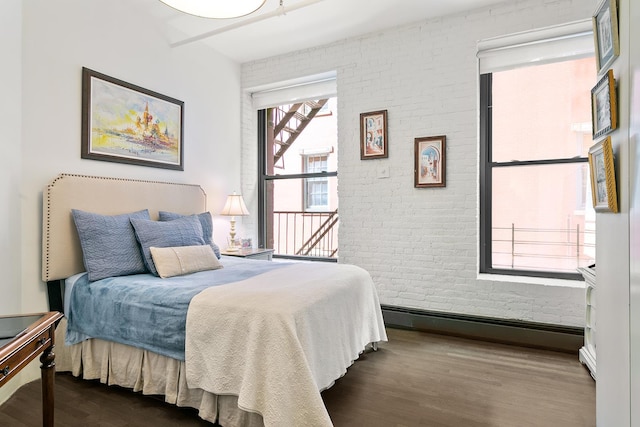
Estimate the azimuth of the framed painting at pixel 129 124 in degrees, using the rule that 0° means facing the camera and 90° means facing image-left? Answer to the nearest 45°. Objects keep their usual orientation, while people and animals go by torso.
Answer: approximately 315°

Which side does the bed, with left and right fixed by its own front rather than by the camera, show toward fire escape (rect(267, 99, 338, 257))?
left

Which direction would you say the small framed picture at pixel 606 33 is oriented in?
to the viewer's left

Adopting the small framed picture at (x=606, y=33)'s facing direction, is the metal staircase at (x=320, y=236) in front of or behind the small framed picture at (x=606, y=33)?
in front

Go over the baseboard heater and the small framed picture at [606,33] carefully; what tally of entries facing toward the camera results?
1

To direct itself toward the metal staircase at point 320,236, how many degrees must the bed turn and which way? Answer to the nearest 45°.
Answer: approximately 90° to its left

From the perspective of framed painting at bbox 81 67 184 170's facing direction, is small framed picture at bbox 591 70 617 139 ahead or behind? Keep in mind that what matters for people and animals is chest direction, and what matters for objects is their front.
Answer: ahead

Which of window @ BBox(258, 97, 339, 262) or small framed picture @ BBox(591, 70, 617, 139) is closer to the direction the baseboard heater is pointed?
the small framed picture

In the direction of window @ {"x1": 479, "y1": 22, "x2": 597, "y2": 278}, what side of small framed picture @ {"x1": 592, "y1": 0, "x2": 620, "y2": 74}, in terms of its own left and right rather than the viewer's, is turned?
right

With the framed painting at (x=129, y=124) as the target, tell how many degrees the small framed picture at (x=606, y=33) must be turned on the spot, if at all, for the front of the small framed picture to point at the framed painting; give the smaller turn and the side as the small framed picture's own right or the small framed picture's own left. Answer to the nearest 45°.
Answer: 0° — it already faces it

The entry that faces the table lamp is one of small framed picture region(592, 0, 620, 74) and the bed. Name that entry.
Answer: the small framed picture
